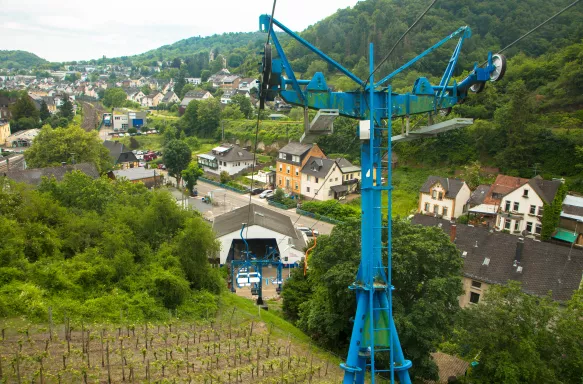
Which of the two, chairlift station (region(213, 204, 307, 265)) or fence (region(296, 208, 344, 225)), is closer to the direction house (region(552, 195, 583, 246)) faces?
the chairlift station

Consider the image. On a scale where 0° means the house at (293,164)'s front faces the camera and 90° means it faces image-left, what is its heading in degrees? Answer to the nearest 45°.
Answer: approximately 45°

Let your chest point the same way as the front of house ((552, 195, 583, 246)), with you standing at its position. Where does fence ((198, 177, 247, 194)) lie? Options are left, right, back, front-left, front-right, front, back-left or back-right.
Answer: front-right

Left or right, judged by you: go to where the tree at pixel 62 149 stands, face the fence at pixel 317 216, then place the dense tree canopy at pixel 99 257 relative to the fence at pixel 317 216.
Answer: right

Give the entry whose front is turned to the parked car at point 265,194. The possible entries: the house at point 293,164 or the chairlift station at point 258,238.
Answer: the house at point 293,164

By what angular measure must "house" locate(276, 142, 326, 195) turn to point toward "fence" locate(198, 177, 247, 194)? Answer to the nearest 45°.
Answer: approximately 45° to its right

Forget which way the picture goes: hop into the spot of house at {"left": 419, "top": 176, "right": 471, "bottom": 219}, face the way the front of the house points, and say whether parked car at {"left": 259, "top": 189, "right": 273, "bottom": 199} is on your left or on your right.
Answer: on your right

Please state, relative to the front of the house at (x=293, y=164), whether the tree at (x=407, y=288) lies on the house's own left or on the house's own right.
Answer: on the house's own left

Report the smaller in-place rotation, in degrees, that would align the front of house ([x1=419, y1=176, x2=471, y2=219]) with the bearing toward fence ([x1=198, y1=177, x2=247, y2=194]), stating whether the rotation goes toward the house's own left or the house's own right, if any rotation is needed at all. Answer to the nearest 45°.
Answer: approximately 45° to the house's own right

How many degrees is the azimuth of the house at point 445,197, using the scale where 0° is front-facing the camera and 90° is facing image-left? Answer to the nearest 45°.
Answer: approximately 45°

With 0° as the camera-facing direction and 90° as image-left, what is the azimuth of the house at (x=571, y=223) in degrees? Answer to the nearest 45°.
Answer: approximately 45°

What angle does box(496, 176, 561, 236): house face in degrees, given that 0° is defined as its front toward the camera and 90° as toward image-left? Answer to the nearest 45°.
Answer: approximately 45°
